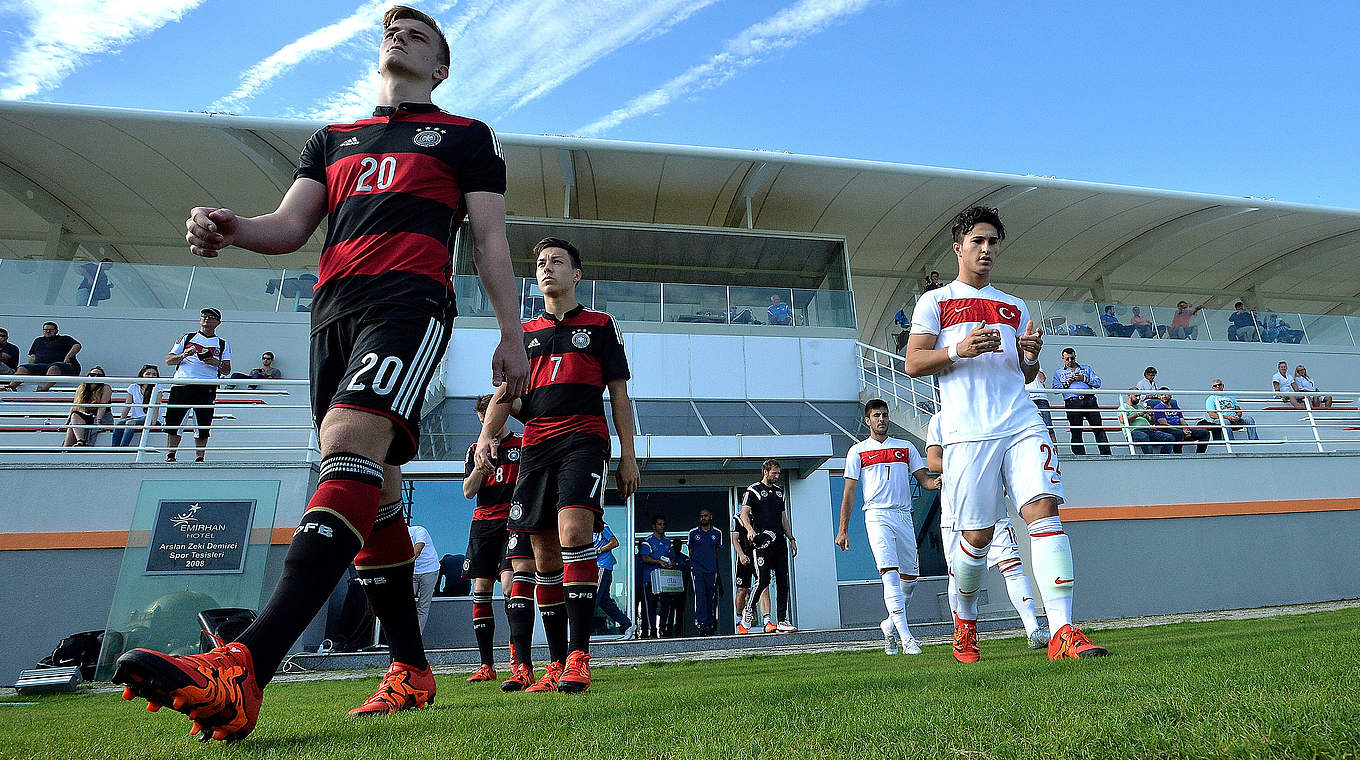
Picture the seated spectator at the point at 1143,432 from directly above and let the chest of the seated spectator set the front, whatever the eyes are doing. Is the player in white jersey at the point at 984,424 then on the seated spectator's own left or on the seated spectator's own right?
on the seated spectator's own right

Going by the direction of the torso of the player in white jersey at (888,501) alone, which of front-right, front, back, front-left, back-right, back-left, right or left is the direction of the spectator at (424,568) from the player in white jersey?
right

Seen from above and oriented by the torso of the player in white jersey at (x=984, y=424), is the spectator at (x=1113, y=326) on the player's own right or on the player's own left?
on the player's own left

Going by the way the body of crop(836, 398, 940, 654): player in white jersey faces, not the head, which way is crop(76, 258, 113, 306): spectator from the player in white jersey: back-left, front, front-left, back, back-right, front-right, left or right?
right

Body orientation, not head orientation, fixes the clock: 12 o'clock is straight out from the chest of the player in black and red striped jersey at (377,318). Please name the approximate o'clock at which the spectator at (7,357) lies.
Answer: The spectator is roughly at 4 o'clock from the player in black and red striped jersey.

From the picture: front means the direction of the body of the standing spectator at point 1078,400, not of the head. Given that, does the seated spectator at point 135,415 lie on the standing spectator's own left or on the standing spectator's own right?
on the standing spectator's own right

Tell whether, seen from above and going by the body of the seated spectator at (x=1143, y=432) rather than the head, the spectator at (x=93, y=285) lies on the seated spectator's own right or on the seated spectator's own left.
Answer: on the seated spectator's own right

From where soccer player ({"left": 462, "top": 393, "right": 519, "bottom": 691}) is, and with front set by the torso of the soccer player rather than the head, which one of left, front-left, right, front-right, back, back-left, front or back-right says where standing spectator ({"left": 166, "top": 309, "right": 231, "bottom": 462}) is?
back-right

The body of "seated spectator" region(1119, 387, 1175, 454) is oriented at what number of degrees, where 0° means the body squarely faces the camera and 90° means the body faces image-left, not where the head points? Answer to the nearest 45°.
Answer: approximately 315°

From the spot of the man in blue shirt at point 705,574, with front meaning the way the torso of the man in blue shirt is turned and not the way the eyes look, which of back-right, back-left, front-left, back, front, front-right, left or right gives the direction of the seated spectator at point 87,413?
right

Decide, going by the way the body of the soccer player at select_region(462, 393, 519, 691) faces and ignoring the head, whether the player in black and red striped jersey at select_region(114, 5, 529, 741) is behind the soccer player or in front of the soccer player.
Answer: in front

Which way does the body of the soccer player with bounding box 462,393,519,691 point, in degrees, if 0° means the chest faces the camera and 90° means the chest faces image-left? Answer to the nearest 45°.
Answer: approximately 0°

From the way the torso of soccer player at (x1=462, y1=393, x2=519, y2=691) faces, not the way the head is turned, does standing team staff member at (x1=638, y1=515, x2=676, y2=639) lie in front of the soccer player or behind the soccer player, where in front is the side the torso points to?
behind
